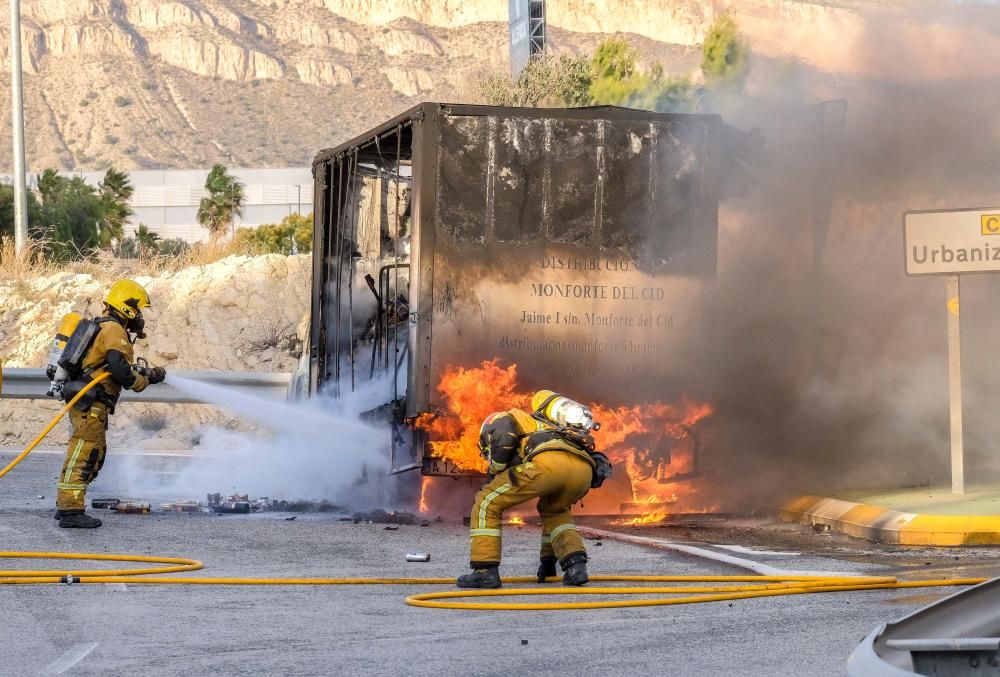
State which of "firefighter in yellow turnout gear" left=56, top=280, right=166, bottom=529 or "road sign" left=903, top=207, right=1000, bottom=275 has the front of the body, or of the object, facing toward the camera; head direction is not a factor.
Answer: the road sign

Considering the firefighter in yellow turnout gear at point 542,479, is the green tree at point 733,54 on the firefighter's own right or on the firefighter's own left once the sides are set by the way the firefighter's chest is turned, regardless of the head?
on the firefighter's own right

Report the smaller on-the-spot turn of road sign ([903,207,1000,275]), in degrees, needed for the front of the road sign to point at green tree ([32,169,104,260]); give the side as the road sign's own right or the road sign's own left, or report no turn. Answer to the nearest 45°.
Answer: approximately 135° to the road sign's own right

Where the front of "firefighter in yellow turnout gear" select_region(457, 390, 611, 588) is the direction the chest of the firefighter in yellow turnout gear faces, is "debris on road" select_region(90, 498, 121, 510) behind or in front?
in front

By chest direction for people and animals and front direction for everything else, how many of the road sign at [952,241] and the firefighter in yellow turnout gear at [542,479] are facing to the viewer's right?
0

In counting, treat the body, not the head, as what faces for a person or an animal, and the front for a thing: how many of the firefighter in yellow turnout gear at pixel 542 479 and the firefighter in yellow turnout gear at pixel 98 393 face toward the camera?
0

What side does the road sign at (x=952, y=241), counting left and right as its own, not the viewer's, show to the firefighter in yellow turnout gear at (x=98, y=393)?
right

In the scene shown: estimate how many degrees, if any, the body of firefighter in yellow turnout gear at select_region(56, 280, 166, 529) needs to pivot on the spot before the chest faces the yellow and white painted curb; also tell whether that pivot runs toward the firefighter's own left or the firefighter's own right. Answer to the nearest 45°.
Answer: approximately 45° to the firefighter's own right

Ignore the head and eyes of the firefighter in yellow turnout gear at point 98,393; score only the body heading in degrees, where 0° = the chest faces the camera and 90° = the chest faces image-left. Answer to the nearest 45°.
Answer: approximately 270°

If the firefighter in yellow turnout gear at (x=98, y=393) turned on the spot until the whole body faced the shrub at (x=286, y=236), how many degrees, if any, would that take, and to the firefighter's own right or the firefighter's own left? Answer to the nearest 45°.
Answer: approximately 90° to the firefighter's own left

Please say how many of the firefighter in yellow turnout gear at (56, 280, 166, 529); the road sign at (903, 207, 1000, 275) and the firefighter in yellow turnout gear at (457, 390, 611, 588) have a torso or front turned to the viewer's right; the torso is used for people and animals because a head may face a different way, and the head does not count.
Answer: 1

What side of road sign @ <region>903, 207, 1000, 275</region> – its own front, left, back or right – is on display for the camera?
front

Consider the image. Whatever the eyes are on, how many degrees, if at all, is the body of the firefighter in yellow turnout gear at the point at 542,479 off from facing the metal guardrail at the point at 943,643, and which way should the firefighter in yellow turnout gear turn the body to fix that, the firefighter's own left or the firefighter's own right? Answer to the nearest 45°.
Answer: approximately 135° to the firefighter's own left

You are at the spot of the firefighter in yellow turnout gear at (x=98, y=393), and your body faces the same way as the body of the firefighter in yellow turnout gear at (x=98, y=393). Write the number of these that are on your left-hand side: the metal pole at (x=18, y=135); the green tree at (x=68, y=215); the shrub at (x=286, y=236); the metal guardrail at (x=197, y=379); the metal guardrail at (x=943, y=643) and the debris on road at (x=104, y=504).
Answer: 5

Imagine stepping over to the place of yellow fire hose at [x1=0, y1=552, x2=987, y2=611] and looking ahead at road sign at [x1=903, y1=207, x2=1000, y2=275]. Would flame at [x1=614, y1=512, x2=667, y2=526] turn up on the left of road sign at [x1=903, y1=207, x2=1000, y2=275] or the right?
left

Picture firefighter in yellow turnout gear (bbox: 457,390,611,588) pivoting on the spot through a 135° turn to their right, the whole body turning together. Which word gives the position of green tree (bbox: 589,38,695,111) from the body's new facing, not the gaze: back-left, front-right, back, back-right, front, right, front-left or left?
left
